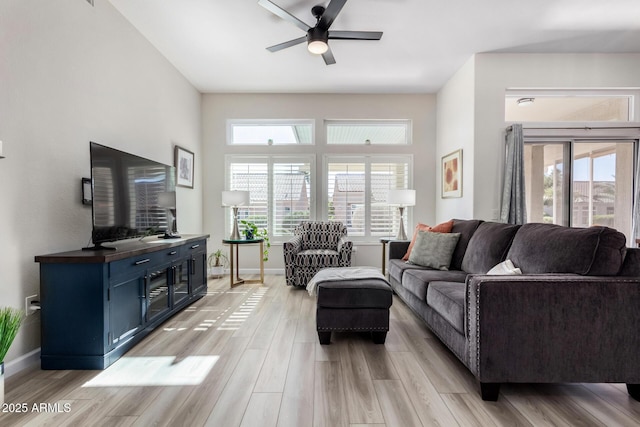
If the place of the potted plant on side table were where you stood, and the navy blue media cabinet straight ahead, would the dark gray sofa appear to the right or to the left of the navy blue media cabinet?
left

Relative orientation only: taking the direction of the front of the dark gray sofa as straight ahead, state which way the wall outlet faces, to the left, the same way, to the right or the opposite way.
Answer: the opposite way

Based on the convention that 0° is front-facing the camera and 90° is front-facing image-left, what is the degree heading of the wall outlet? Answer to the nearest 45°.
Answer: approximately 315°

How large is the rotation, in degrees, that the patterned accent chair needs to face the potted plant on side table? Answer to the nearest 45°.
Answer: approximately 135° to its right

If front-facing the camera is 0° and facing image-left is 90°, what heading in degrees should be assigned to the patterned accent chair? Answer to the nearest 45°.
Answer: approximately 0°

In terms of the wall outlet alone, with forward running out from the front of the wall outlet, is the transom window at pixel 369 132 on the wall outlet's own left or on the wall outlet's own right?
on the wall outlet's own left

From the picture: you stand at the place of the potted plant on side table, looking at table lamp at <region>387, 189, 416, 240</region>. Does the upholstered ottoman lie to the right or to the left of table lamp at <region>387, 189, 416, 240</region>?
right

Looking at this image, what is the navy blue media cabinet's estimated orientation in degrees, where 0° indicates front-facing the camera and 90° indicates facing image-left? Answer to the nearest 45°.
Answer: approximately 315°

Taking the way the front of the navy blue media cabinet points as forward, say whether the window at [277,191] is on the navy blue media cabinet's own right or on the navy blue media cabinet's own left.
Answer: on the navy blue media cabinet's own left
